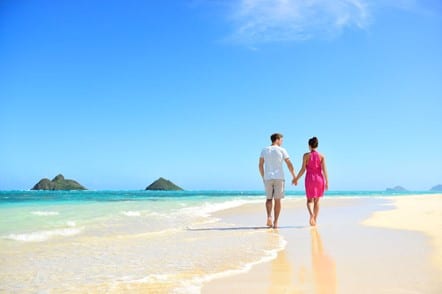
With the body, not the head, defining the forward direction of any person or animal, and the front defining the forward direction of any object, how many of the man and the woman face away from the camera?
2

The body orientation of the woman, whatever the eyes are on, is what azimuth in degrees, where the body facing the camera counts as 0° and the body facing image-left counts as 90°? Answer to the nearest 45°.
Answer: approximately 180°

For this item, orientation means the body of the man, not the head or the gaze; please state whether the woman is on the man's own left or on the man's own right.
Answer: on the man's own right

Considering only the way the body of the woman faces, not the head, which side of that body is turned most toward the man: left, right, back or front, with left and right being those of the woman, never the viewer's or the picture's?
left

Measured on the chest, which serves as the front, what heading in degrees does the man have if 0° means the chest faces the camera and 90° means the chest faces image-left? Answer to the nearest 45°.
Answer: approximately 180°
